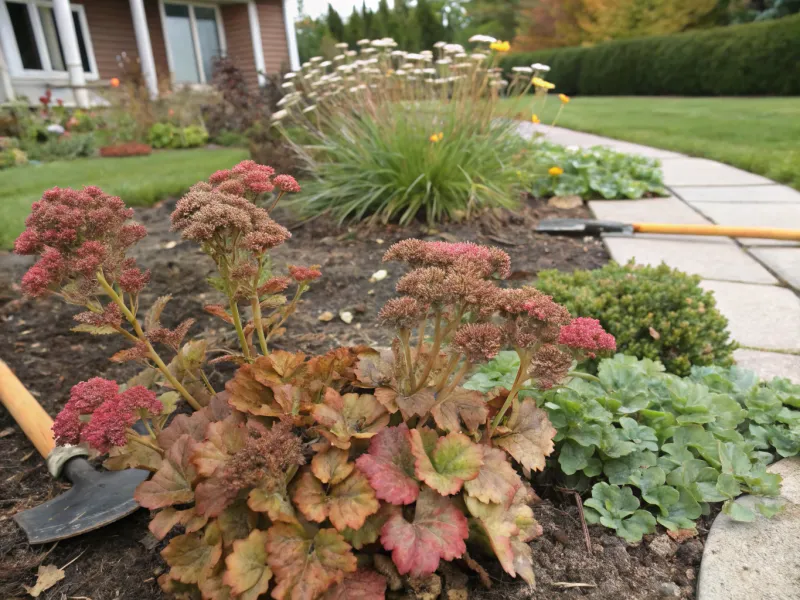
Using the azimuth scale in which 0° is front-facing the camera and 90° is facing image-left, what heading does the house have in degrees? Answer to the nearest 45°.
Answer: approximately 315°
